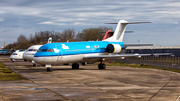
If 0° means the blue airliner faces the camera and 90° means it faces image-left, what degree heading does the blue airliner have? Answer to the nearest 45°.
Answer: approximately 45°
